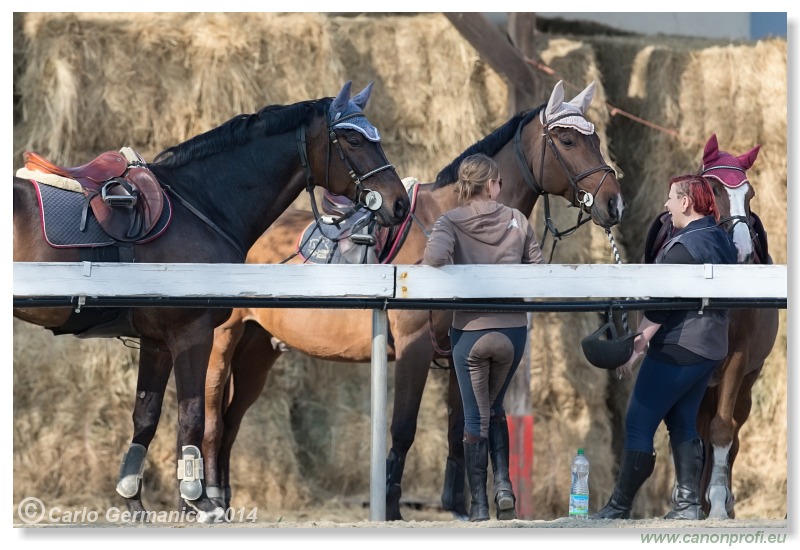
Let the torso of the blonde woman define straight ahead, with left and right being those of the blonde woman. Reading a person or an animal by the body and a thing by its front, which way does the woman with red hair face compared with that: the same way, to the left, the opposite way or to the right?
to the left

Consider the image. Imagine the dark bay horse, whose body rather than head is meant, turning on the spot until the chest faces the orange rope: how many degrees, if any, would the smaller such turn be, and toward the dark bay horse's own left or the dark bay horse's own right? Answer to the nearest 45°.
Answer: approximately 45° to the dark bay horse's own left

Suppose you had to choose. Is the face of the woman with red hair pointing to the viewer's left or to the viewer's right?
to the viewer's left

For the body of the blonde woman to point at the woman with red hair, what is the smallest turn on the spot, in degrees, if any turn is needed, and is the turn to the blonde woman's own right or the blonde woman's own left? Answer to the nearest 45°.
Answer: approximately 90° to the blonde woman's own right

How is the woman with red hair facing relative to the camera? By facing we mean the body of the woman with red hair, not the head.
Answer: to the viewer's left

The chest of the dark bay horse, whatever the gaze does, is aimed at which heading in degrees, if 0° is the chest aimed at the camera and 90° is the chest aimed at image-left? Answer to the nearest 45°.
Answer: approximately 270°

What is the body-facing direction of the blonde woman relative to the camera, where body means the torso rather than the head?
away from the camera

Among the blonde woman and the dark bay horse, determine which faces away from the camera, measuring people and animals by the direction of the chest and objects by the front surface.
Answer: the blonde woman
